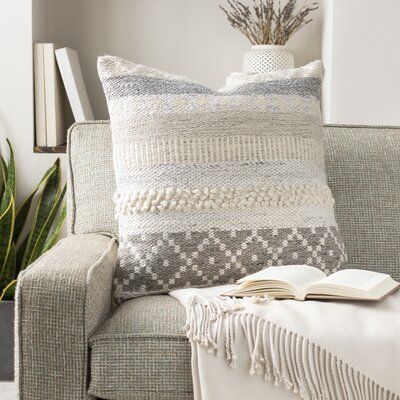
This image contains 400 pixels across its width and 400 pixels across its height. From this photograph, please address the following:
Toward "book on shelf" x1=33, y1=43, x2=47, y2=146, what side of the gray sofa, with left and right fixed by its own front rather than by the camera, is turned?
back

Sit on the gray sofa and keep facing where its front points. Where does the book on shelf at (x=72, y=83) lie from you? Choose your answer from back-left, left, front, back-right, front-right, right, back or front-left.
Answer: back

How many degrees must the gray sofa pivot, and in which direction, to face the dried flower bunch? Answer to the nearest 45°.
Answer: approximately 180°

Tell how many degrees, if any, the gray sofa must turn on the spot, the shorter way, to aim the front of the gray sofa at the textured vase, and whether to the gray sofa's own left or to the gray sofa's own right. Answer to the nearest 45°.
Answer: approximately 180°

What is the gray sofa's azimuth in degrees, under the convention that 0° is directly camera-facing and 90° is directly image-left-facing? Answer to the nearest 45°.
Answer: approximately 0°

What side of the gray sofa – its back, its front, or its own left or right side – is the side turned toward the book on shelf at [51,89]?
back

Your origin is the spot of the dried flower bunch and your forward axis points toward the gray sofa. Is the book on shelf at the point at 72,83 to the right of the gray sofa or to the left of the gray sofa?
right
